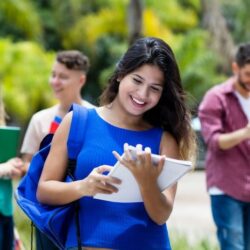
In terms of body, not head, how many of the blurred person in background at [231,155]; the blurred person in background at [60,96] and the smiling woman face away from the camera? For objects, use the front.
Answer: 0

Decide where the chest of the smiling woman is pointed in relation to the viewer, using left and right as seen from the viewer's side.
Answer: facing the viewer

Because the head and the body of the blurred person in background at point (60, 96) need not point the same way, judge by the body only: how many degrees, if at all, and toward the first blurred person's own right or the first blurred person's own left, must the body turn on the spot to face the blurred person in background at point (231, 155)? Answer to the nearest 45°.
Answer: approximately 135° to the first blurred person's own left

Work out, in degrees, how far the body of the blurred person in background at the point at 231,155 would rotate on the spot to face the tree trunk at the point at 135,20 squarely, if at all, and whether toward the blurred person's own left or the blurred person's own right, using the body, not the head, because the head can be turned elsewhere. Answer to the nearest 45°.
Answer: approximately 135° to the blurred person's own left

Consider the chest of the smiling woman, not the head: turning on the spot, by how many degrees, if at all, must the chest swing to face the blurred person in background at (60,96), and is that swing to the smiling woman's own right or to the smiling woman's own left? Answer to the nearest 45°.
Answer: approximately 180°

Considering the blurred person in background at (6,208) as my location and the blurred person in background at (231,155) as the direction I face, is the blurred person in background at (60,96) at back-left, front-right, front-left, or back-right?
front-left

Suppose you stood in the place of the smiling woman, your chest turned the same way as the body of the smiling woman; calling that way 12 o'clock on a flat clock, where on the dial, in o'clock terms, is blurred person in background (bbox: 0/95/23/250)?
The blurred person in background is roughly at 5 o'clock from the smiling woman.

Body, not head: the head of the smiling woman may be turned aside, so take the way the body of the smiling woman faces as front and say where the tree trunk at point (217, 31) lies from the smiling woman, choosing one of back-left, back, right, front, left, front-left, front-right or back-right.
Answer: back

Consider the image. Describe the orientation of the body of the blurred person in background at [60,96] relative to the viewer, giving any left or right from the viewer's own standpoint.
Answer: facing the viewer and to the left of the viewer

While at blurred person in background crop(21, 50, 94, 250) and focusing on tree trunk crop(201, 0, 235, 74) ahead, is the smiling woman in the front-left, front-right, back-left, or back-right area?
back-right

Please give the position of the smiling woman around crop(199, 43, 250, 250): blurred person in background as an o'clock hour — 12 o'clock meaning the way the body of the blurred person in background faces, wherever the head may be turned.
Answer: The smiling woman is roughly at 2 o'clock from the blurred person in background.

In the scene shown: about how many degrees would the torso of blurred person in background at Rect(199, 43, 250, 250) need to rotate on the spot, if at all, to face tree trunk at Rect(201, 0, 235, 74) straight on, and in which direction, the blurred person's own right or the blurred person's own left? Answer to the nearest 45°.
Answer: approximately 135° to the blurred person's own left
